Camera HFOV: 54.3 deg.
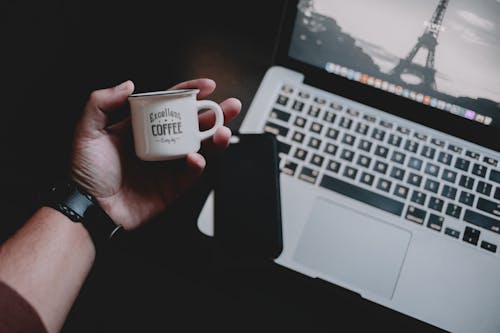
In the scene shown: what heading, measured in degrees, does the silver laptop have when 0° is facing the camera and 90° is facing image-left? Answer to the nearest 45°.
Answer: approximately 45°
